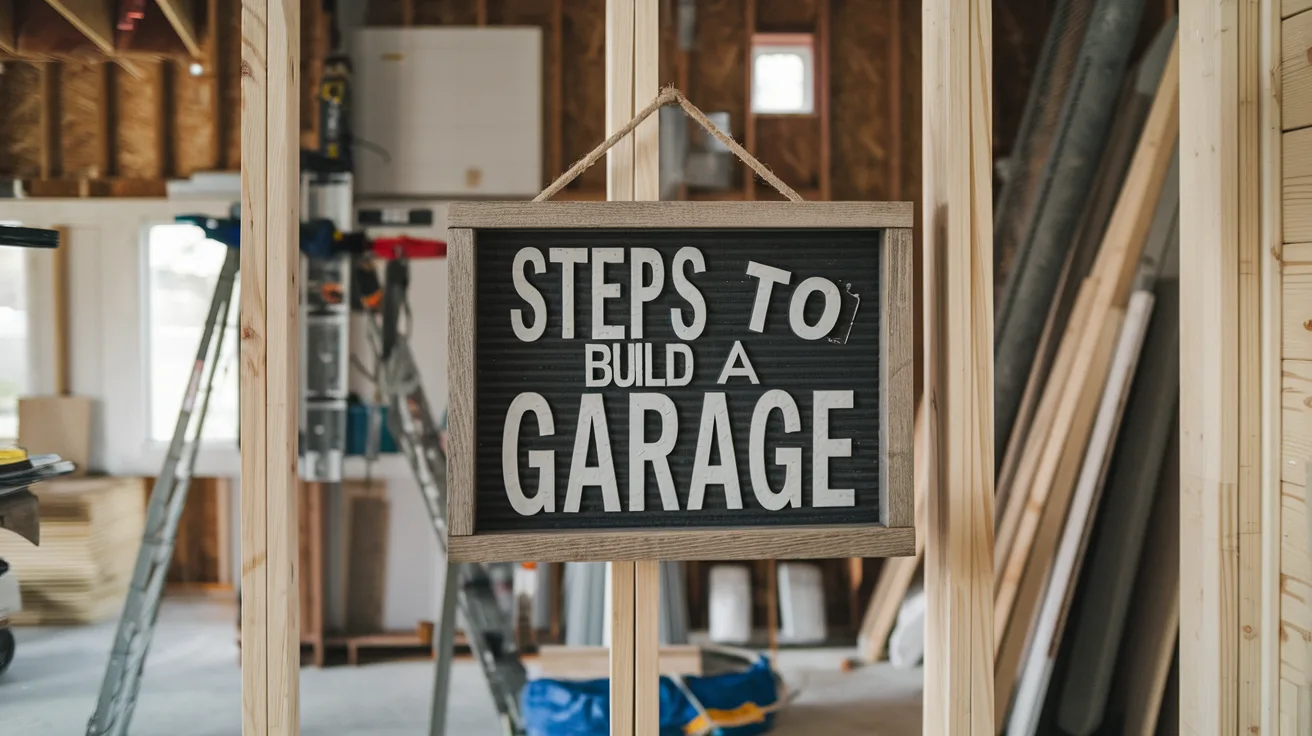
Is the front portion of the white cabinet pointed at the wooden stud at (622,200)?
yes

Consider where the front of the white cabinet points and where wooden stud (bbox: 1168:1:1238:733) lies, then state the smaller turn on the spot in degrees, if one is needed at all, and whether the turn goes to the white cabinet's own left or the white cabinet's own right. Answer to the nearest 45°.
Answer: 0° — it already faces it

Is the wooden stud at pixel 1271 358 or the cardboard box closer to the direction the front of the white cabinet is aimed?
the wooden stud

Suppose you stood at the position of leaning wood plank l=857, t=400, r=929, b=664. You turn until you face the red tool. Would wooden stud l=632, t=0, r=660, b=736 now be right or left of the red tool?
left

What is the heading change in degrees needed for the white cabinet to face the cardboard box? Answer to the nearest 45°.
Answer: approximately 90° to its right

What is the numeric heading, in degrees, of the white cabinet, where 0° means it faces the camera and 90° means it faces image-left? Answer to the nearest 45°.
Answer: approximately 0°

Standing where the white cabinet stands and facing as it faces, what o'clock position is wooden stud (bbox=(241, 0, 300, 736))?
The wooden stud is roughly at 12 o'clock from the white cabinet.
